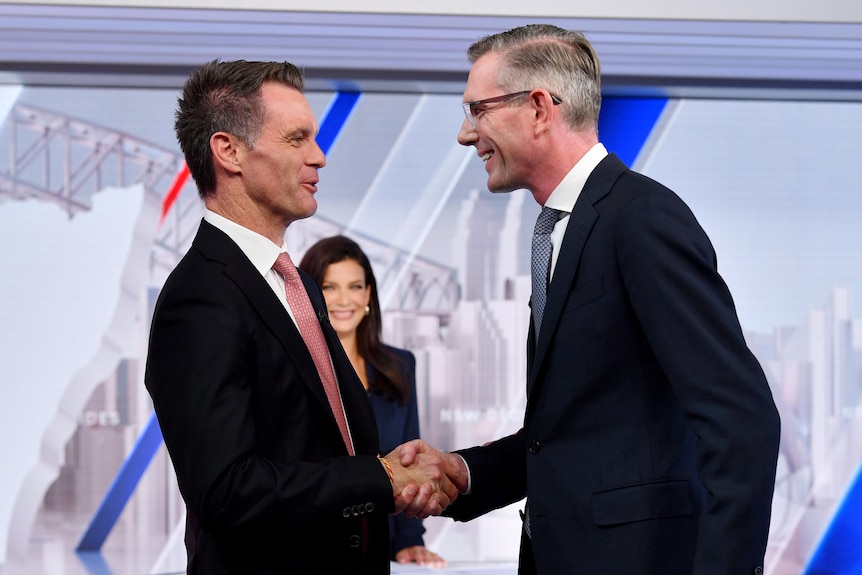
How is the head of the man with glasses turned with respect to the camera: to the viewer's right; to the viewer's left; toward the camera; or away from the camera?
to the viewer's left

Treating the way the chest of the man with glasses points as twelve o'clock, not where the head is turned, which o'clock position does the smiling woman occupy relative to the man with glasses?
The smiling woman is roughly at 2 o'clock from the man with glasses.

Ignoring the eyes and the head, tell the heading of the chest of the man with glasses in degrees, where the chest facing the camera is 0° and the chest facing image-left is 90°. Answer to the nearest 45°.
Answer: approximately 90°
